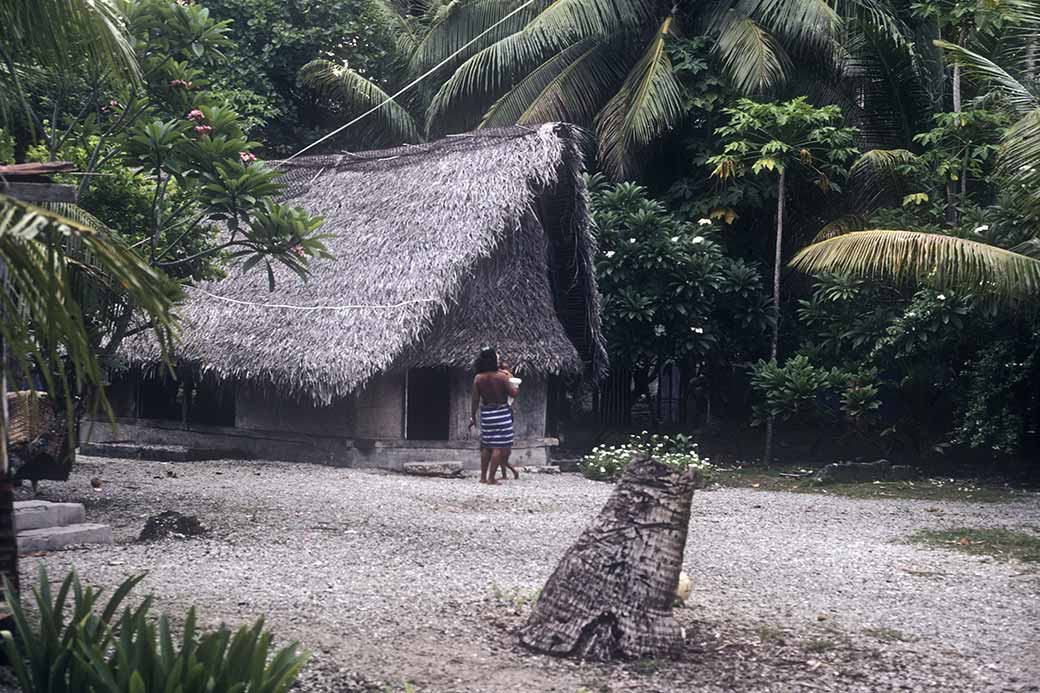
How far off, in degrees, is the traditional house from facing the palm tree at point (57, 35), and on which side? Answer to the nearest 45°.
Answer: approximately 45° to its right

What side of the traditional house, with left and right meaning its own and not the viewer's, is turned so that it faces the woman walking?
front

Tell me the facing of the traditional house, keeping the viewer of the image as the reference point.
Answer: facing the viewer and to the right of the viewer

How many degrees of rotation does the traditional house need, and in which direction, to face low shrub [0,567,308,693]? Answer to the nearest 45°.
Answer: approximately 45° to its right

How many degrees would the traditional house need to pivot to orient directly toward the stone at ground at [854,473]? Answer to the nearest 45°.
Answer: approximately 45° to its left

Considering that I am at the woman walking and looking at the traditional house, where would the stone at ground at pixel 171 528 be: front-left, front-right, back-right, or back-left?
back-left

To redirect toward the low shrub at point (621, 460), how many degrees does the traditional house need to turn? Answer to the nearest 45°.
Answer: approximately 45° to its left

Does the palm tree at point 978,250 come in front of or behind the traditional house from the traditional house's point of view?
in front

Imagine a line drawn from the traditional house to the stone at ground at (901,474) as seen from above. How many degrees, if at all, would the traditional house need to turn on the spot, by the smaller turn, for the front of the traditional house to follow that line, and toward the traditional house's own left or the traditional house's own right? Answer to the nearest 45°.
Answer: approximately 45° to the traditional house's own left

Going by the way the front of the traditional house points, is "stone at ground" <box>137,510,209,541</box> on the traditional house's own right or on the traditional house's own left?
on the traditional house's own right

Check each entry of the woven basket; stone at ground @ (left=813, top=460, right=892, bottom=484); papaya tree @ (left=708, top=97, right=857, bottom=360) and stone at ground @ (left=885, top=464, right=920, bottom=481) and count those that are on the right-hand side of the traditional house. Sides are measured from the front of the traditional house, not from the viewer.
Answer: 1

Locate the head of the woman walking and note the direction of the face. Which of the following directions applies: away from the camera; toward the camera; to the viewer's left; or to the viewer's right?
away from the camera

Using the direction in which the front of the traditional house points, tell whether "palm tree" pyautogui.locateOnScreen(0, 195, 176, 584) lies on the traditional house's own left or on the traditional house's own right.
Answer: on the traditional house's own right

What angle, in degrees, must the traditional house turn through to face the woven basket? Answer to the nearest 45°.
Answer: approximately 90° to its right

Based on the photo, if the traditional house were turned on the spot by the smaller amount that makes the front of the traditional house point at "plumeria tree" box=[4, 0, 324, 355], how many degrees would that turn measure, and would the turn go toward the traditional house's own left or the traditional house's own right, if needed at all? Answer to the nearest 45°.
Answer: approximately 45° to the traditional house's own right
